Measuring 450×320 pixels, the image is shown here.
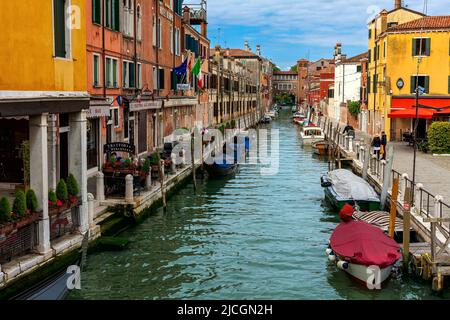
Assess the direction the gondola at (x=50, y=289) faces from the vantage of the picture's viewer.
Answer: facing away from the viewer and to the right of the viewer

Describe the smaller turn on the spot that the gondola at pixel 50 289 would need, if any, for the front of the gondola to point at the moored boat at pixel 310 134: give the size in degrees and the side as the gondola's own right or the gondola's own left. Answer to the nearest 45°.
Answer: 0° — it already faces it

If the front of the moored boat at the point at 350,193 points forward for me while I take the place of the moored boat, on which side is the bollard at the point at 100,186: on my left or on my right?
on my right

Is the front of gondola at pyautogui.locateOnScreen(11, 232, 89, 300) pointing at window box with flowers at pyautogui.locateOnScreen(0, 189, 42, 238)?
no

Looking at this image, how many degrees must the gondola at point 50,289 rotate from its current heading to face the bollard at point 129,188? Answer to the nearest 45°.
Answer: approximately 45° to its left

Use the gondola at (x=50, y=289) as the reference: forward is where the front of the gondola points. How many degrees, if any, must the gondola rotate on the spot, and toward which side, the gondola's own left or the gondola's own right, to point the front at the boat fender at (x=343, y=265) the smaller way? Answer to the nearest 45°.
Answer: approximately 45° to the gondola's own right

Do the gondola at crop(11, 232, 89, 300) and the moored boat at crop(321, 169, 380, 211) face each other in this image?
no

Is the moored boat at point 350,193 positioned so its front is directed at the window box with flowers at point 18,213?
no

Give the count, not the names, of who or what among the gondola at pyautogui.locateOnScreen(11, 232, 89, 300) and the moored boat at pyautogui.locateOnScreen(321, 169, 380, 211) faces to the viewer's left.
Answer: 0

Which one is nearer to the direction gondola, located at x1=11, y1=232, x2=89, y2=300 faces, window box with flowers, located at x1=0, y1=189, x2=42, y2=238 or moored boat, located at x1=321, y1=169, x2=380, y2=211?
the moored boat

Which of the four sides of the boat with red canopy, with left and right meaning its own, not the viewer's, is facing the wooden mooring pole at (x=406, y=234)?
left

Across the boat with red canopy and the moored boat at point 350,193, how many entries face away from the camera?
0

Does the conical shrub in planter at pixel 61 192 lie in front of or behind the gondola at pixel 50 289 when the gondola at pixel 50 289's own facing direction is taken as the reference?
in front

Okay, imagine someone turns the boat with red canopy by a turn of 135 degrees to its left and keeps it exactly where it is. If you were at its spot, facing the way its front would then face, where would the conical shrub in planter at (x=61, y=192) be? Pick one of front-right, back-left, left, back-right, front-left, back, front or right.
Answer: left

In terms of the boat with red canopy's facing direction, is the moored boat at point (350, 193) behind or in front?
behind

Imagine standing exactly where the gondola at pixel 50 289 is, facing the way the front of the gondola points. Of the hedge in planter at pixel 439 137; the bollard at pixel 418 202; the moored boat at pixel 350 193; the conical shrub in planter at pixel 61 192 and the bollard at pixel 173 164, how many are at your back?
0

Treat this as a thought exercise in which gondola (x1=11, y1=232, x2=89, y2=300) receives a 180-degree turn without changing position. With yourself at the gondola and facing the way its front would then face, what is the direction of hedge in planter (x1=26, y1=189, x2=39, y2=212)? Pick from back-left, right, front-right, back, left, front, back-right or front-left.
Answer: back-right

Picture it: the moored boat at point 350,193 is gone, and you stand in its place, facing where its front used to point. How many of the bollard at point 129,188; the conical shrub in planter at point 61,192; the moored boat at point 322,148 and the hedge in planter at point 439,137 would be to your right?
2
